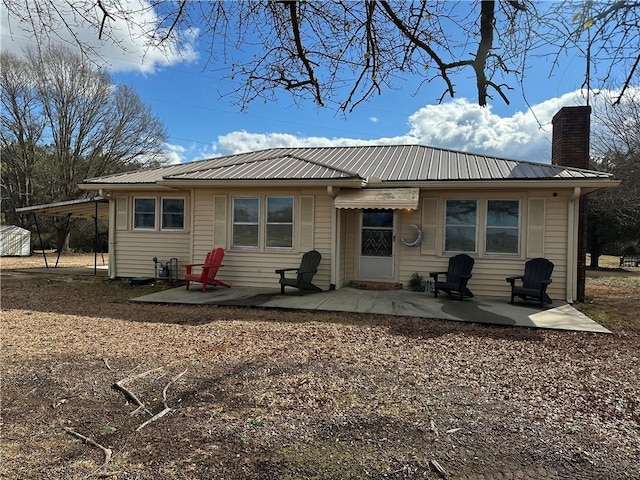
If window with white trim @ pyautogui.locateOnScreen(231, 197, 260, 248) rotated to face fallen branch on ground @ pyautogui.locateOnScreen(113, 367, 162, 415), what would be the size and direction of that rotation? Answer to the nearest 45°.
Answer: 0° — it already faces it

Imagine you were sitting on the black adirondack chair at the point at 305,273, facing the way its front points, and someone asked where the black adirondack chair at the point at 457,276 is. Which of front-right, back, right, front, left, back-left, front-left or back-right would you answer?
back-left

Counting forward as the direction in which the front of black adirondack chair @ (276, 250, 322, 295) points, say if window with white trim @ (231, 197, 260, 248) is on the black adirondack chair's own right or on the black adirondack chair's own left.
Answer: on the black adirondack chair's own right

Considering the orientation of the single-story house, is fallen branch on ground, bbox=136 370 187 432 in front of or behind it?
in front

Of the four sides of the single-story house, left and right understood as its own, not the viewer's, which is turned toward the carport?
right

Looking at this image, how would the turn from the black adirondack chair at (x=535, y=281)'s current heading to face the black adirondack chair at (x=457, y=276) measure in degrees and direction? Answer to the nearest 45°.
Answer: approximately 45° to its right

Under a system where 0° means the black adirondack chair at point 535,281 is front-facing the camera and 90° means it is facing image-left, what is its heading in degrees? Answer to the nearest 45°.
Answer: approximately 45°

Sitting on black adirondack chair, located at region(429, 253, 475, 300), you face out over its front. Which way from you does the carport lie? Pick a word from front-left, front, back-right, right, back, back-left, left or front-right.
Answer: front-right

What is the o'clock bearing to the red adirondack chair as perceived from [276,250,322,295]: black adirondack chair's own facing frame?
The red adirondack chair is roughly at 2 o'clock from the black adirondack chair.
